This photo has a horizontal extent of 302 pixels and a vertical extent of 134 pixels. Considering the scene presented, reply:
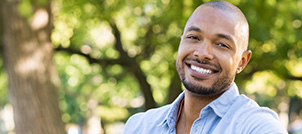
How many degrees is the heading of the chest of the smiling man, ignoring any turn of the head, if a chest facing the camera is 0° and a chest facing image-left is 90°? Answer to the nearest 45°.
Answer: approximately 45°

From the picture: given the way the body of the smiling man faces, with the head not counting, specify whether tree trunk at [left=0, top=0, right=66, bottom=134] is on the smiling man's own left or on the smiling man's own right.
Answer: on the smiling man's own right
